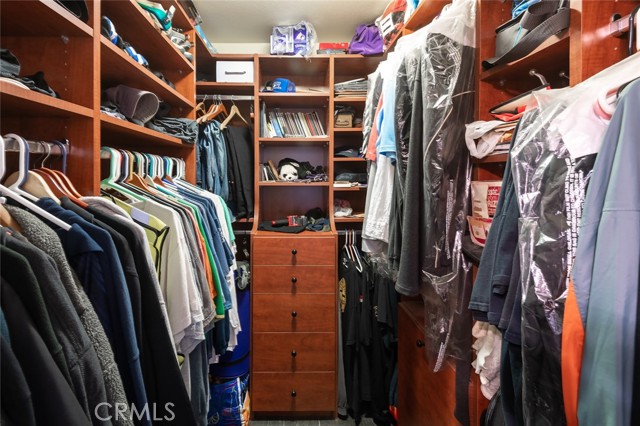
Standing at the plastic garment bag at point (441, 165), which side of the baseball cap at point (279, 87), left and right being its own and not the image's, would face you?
left

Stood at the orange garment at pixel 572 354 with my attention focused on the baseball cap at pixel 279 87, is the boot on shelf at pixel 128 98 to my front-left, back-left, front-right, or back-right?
front-left

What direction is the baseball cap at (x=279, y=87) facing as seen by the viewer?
to the viewer's left

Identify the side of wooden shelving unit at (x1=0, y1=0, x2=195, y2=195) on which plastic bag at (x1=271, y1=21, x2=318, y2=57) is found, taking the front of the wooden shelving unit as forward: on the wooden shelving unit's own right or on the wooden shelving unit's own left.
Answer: on the wooden shelving unit's own left

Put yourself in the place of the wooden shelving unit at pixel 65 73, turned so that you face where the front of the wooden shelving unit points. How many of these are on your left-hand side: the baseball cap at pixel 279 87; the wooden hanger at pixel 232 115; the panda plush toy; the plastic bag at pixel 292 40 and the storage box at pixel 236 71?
5

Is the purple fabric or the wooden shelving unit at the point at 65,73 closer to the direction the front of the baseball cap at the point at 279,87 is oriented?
the wooden shelving unit

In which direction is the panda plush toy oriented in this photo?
toward the camera

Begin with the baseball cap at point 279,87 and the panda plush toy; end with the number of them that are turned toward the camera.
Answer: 1

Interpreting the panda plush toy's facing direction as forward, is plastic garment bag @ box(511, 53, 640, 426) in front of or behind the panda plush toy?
in front

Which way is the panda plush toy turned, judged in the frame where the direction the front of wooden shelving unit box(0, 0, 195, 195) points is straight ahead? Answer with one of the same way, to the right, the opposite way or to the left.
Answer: to the right

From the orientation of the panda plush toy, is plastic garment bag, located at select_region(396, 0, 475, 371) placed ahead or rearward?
ahead

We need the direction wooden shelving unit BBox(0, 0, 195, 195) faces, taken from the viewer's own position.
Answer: facing the viewer and to the right of the viewer

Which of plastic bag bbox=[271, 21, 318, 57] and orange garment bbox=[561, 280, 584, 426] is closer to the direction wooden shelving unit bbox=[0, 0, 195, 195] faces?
the orange garment

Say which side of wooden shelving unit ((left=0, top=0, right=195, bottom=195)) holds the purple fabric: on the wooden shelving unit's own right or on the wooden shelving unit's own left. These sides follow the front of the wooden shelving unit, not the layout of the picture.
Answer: on the wooden shelving unit's own left
